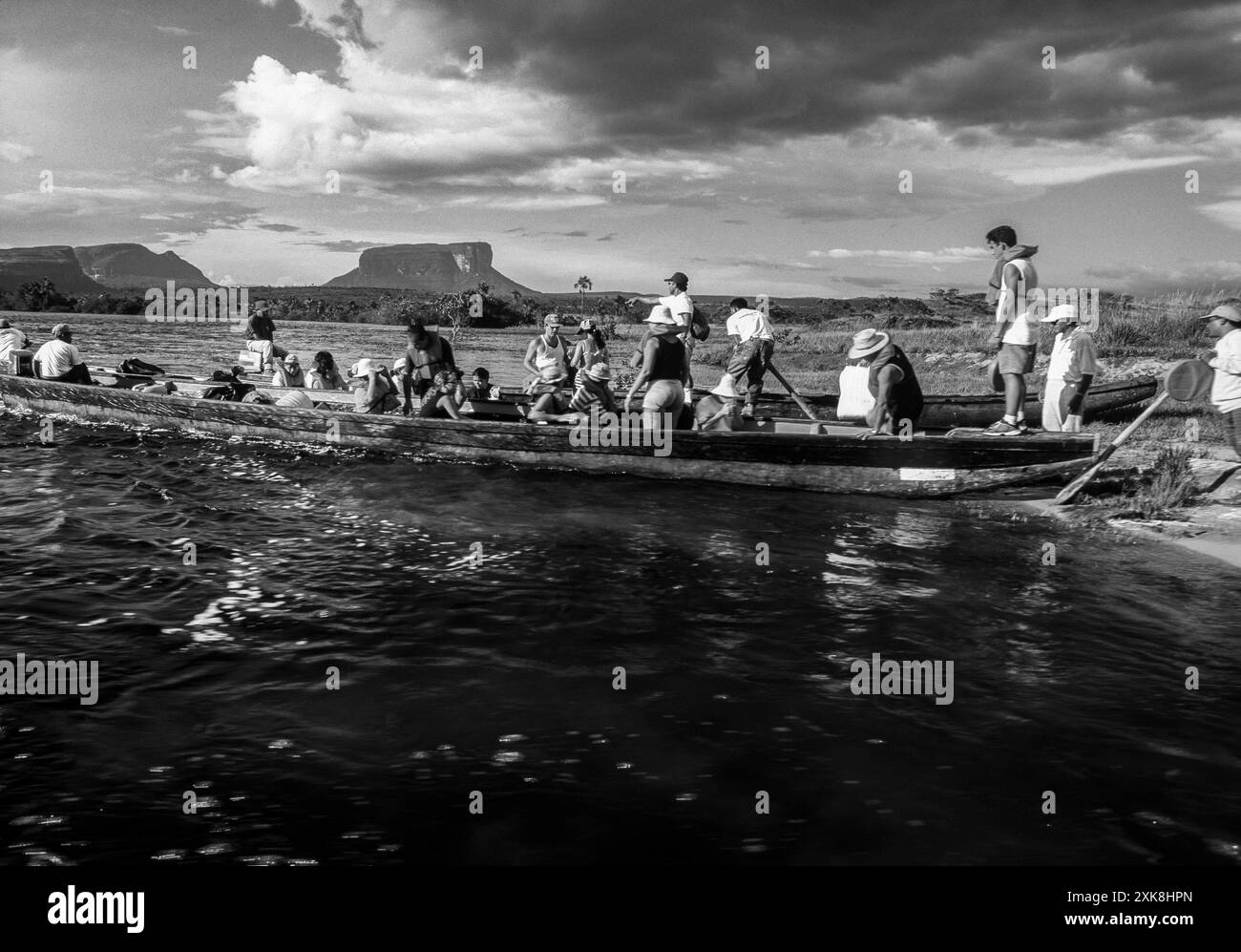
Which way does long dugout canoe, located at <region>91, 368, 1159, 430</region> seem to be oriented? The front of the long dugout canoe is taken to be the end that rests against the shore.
to the viewer's right

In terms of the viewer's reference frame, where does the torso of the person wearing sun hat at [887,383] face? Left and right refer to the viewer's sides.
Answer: facing to the left of the viewer

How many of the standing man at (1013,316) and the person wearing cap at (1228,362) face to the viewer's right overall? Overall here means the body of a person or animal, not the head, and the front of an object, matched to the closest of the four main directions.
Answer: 0

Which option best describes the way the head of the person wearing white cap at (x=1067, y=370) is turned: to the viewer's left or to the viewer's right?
to the viewer's left

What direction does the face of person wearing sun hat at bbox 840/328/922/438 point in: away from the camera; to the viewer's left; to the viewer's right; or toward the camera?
to the viewer's left

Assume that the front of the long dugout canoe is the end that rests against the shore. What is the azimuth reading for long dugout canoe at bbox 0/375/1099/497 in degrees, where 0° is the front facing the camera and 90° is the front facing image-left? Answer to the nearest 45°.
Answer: approximately 270°

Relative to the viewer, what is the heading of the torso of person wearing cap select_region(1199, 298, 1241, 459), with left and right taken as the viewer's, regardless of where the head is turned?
facing to the left of the viewer

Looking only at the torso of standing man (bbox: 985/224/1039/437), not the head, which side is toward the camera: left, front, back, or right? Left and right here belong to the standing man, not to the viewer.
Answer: left
